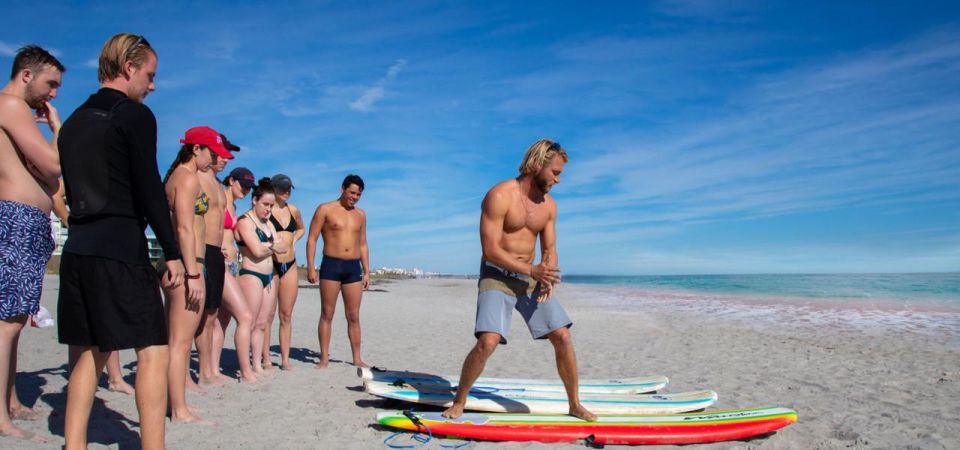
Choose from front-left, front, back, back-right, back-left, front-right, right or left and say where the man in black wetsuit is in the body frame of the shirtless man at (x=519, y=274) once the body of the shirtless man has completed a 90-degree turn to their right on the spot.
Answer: front

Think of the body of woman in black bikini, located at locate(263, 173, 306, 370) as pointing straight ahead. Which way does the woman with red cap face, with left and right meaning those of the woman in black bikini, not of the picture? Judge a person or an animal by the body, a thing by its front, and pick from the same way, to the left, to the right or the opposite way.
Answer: to the left

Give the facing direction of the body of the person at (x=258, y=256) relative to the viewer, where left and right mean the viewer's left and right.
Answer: facing the viewer and to the right of the viewer

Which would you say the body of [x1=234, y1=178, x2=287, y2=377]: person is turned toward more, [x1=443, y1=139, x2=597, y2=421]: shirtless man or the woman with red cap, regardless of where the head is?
the shirtless man

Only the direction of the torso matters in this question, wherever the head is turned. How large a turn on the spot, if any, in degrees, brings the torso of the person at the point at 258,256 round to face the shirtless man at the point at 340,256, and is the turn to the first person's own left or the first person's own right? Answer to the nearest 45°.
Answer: approximately 90° to the first person's own left

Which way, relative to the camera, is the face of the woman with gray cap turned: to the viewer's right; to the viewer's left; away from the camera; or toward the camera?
to the viewer's right

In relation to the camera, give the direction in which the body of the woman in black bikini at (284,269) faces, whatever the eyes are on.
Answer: toward the camera

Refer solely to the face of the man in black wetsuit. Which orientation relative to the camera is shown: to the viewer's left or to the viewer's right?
to the viewer's right

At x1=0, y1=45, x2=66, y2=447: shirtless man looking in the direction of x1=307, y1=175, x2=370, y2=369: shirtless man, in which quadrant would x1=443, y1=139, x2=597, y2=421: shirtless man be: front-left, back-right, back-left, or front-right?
front-right

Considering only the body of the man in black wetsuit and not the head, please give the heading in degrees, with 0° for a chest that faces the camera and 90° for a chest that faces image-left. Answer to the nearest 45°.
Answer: approximately 225°

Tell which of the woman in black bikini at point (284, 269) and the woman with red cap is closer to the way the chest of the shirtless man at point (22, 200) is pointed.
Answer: the woman with red cap

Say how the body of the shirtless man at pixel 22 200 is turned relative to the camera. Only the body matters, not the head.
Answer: to the viewer's right

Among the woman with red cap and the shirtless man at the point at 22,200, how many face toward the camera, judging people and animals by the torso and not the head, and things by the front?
0
